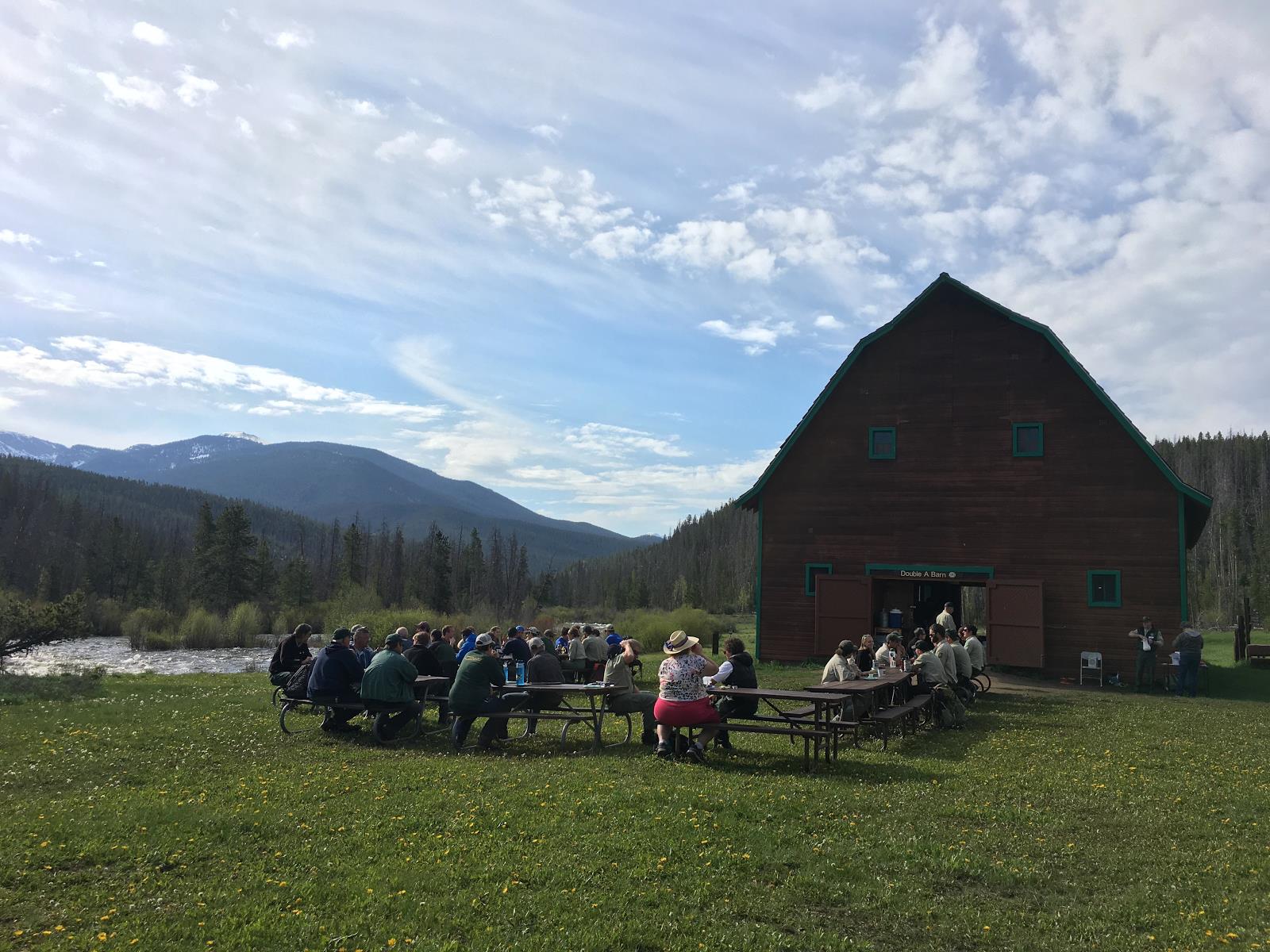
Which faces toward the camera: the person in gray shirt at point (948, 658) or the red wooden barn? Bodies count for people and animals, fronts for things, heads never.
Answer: the red wooden barn

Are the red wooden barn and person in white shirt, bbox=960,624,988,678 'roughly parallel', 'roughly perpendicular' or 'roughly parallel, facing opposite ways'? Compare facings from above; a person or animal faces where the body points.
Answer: roughly perpendicular

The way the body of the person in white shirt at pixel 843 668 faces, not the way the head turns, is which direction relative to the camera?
to the viewer's right

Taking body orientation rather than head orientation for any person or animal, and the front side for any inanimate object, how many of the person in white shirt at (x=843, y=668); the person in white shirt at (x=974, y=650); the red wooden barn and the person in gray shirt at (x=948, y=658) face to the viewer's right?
1

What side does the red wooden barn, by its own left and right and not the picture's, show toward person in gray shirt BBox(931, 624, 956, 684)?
front

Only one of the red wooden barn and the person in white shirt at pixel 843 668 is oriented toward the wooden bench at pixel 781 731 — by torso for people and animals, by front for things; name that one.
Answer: the red wooden barn

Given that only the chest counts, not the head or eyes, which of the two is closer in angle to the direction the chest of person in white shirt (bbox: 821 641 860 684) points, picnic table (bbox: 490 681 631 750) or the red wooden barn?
the red wooden barn

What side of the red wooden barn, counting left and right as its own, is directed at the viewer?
front

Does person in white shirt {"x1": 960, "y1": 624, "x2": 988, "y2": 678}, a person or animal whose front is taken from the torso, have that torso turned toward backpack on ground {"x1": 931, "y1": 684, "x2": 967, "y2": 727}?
no

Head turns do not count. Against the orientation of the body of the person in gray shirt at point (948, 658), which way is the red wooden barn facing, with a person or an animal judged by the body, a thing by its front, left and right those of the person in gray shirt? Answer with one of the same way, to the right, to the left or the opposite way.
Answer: to the left

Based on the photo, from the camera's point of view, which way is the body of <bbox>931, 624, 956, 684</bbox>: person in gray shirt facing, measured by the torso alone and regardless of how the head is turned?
to the viewer's left

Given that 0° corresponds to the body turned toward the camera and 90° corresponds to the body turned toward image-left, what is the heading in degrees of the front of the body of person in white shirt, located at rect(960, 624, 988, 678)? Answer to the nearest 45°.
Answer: approximately 90°
